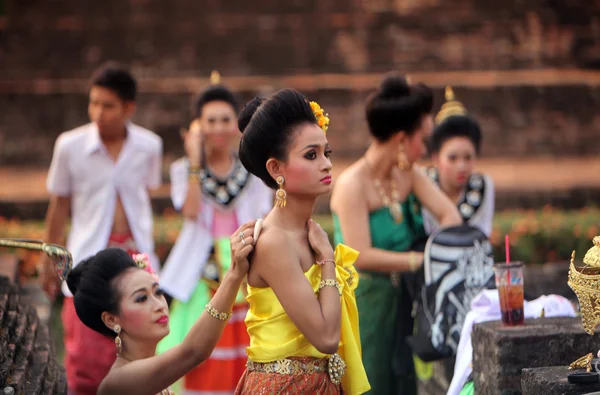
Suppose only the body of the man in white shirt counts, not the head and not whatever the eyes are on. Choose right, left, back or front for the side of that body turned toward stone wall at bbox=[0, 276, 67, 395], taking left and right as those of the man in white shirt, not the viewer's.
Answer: front

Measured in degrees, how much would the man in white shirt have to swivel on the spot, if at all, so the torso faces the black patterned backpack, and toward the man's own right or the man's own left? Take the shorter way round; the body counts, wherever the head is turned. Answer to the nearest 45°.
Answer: approximately 45° to the man's own left

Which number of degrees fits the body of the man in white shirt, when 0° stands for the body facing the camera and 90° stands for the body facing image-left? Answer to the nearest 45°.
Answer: approximately 0°

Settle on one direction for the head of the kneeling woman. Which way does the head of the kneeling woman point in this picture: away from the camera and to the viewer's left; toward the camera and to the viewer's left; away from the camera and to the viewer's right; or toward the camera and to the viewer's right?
toward the camera and to the viewer's right

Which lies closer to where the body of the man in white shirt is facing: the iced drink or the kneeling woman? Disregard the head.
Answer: the kneeling woman

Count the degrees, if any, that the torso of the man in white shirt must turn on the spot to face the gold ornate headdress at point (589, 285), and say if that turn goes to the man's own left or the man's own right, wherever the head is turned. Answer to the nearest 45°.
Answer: approximately 45° to the man's own left
